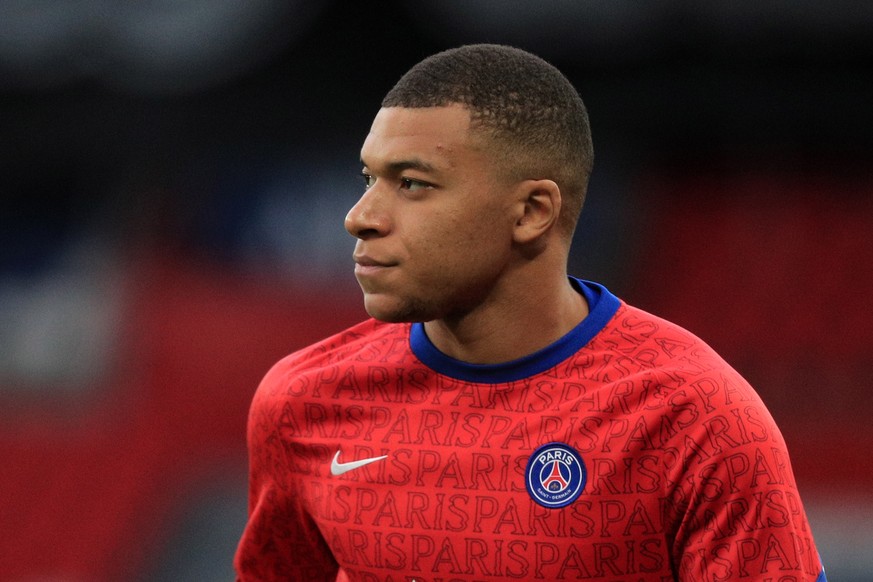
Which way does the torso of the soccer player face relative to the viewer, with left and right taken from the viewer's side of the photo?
facing the viewer and to the left of the viewer
